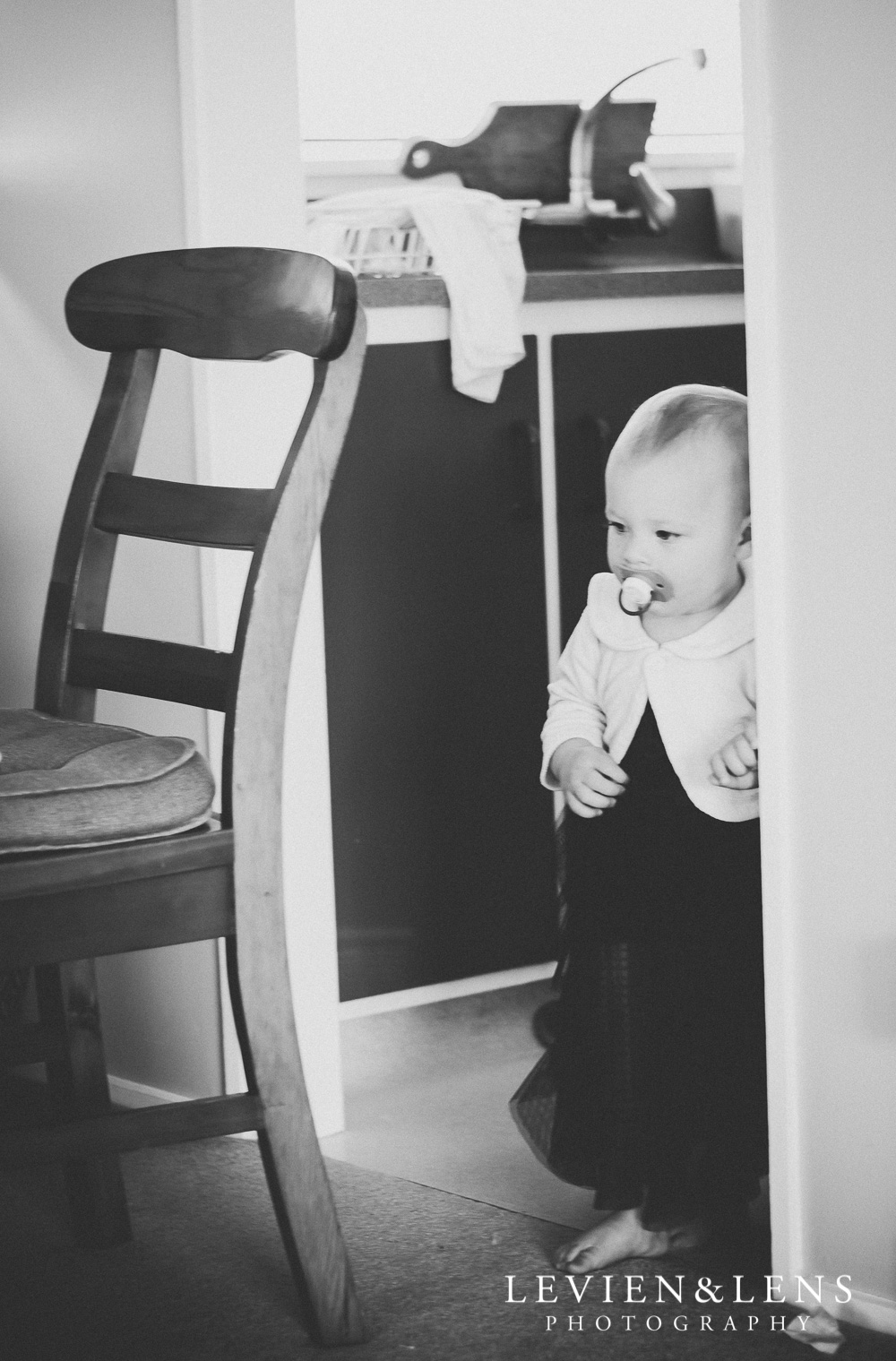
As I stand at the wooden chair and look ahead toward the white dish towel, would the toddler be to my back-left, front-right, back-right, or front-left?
front-right

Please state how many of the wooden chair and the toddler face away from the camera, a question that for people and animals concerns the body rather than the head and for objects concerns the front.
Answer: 0

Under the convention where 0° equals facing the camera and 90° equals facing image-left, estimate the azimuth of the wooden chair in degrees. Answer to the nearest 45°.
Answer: approximately 45°

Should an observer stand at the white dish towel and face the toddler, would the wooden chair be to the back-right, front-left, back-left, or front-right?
front-right

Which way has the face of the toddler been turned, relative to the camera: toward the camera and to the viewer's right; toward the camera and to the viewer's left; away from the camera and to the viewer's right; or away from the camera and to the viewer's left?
toward the camera and to the viewer's left

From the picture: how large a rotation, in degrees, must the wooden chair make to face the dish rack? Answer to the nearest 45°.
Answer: approximately 135° to its right

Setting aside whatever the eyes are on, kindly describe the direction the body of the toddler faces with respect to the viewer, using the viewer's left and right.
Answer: facing the viewer and to the left of the viewer
